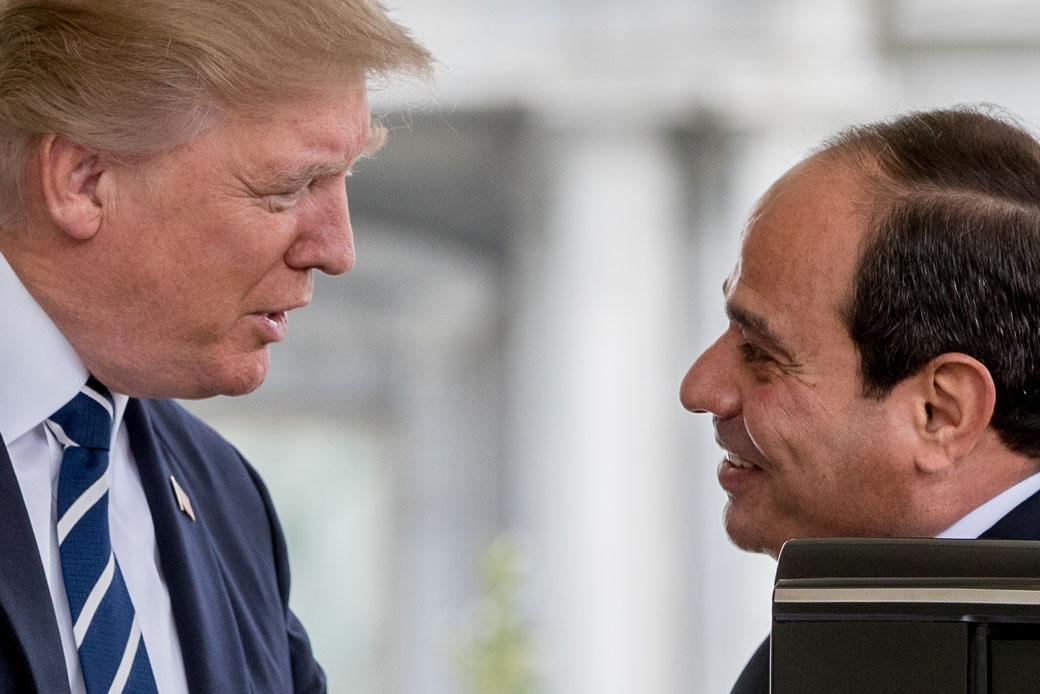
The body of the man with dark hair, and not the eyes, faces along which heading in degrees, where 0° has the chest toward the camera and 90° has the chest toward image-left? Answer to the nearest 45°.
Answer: approximately 90°

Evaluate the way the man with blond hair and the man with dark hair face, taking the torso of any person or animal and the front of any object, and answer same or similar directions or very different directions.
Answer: very different directions

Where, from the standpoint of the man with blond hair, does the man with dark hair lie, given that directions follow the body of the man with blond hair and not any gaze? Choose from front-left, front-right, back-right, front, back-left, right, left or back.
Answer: front-left

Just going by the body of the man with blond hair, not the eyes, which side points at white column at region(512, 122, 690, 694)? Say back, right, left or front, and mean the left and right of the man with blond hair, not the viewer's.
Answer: left

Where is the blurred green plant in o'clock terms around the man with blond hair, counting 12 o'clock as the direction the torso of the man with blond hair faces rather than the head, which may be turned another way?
The blurred green plant is roughly at 8 o'clock from the man with blond hair.

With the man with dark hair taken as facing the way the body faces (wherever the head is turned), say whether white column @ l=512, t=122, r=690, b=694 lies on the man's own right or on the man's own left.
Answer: on the man's own right

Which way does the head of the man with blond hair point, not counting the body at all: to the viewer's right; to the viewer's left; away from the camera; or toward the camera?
to the viewer's right

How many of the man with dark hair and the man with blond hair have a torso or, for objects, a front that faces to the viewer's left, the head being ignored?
1

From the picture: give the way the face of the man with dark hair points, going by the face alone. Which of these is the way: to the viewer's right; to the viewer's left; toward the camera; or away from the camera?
to the viewer's left

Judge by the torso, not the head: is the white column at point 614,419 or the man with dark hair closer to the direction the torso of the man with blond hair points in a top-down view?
the man with dark hair

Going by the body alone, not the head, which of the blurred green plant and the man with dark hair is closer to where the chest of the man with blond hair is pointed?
the man with dark hair
